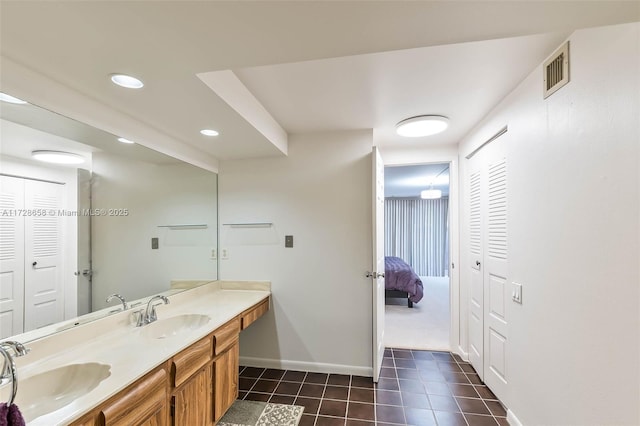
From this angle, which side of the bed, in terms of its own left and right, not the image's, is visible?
right

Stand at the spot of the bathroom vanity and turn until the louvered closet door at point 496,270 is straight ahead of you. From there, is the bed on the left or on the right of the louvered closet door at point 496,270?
left

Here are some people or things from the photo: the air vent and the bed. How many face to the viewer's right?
1

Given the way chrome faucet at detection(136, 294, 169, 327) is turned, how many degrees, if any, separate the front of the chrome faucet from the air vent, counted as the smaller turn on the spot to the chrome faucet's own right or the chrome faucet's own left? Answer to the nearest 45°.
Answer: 0° — it already faces it

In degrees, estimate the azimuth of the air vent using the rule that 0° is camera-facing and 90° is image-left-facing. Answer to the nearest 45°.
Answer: approximately 45°

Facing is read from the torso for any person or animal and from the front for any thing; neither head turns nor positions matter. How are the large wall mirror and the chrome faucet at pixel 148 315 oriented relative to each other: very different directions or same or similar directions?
same or similar directions

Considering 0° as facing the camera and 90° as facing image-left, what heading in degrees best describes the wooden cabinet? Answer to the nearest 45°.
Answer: approximately 315°

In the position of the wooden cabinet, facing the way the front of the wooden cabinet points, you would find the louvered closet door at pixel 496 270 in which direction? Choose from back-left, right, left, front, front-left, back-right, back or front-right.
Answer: front-left

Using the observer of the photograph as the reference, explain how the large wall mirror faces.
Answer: facing the viewer and to the right of the viewer
